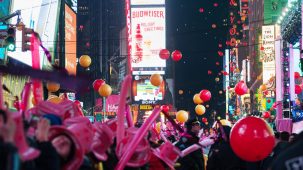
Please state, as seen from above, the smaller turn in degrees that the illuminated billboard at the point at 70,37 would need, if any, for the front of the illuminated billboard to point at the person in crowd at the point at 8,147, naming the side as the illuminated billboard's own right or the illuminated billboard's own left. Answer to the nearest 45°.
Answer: approximately 45° to the illuminated billboard's own right

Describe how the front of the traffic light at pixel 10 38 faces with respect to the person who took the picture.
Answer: facing the viewer

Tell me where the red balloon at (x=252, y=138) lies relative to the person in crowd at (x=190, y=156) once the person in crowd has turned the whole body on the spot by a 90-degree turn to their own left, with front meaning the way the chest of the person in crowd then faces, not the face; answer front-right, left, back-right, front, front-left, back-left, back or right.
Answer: back

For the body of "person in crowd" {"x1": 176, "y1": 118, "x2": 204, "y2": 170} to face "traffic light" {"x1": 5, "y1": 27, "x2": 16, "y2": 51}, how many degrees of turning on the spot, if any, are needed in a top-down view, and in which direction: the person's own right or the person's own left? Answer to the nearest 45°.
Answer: approximately 135° to the person's own left

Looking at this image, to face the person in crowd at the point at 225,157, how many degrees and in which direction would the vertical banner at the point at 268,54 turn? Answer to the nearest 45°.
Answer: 0° — it already faces them

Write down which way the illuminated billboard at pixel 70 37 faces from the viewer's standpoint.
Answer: facing the viewer and to the right of the viewer
